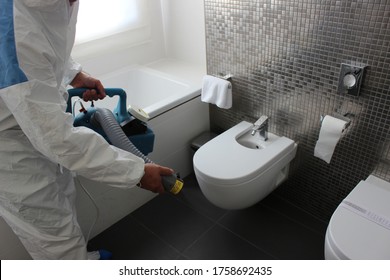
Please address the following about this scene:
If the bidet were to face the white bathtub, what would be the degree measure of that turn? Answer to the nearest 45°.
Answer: approximately 90° to its right

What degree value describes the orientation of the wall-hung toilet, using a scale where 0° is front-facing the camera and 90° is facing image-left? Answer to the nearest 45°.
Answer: approximately 45°

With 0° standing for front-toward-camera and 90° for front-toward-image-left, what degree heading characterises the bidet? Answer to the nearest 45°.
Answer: approximately 45°
